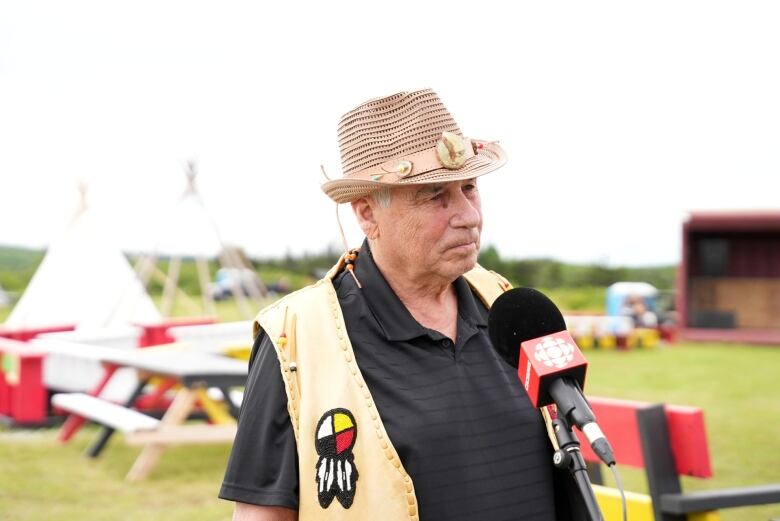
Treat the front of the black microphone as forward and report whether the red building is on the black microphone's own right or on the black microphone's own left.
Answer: on the black microphone's own right

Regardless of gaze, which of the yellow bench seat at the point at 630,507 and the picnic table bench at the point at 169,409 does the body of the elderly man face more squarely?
the yellow bench seat

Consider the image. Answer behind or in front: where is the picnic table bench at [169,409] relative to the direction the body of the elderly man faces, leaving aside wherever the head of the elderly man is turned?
behind

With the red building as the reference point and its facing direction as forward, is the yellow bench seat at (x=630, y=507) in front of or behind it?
in front

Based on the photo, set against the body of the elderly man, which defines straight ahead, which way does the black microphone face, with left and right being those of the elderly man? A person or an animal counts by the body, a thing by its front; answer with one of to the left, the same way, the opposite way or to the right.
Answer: the opposite way

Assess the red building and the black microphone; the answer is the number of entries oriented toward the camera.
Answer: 1

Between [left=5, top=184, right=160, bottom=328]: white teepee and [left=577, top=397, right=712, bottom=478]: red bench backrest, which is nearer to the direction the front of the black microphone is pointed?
the white teepee

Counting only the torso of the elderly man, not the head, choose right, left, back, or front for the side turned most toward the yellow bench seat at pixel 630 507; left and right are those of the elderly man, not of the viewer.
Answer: left

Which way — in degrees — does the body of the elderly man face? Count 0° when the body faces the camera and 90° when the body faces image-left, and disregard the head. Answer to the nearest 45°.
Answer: approximately 315°

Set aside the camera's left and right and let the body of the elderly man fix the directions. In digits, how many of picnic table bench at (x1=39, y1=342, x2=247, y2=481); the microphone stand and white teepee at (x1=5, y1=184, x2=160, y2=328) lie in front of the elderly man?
1

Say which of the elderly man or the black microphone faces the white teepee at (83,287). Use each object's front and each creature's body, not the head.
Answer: the black microphone

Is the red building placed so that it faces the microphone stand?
yes
